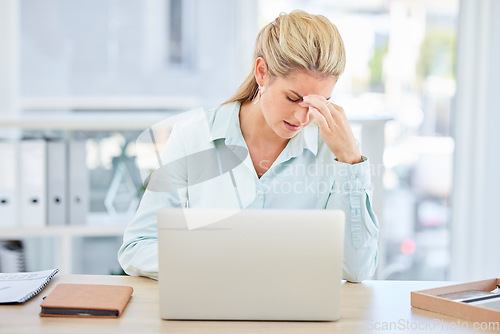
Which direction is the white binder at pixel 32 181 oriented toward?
toward the camera

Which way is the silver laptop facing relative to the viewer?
away from the camera

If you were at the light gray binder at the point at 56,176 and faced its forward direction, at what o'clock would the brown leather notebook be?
The brown leather notebook is roughly at 12 o'clock from the light gray binder.

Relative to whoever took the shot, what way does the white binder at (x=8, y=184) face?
facing the viewer

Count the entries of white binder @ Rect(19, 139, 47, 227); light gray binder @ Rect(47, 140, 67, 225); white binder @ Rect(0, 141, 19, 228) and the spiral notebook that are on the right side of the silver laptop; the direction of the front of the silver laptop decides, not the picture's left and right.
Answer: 0

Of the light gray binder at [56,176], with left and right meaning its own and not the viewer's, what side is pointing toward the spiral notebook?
front

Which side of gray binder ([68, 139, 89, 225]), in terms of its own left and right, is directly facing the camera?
front

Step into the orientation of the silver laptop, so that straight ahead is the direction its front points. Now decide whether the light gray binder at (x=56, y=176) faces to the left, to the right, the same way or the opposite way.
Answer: the opposite way

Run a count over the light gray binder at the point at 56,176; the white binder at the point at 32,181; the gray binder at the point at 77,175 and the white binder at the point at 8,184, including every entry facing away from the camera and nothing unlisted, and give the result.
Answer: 0

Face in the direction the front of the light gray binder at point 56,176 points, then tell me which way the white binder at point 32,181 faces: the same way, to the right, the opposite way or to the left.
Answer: the same way

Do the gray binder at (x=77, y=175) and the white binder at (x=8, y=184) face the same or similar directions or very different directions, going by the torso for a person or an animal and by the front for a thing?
same or similar directions
